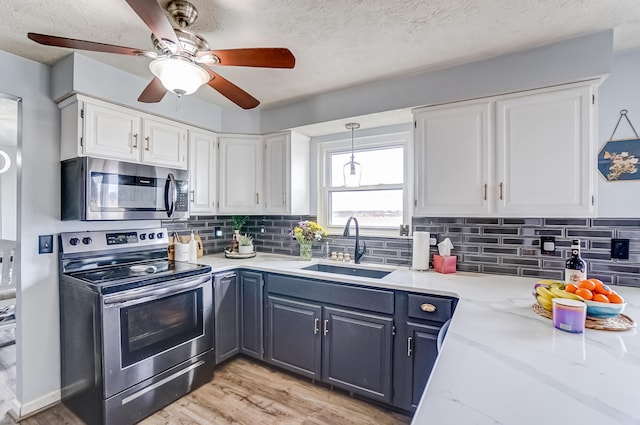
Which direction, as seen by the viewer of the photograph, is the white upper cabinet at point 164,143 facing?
facing the viewer and to the right of the viewer

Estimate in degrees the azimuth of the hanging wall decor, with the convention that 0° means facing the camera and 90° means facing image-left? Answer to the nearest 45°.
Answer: approximately 0°

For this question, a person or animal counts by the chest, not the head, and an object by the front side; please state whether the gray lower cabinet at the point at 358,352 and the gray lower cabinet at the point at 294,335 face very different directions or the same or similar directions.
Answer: same or similar directions

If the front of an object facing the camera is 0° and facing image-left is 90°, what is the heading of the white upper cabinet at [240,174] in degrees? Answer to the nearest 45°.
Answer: approximately 0°

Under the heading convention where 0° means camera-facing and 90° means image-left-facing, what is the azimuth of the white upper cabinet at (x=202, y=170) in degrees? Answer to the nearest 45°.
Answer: approximately 315°

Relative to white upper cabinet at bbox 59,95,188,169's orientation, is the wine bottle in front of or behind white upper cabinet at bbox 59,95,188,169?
in front

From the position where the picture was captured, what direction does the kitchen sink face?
facing the viewer and to the left of the viewer
